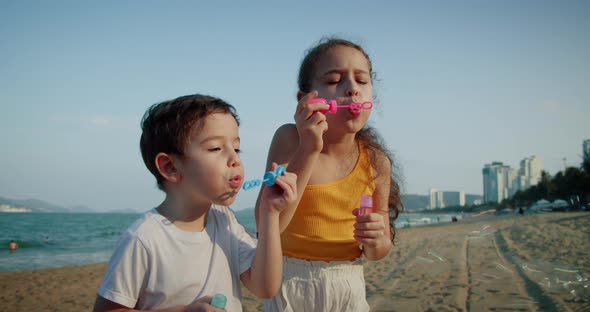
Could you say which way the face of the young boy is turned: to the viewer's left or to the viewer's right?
to the viewer's right

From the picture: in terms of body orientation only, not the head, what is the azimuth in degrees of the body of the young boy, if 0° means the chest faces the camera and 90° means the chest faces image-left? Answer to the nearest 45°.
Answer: approximately 315°

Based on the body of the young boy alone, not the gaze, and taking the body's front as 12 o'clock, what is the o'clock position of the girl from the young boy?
The girl is roughly at 10 o'clock from the young boy.
